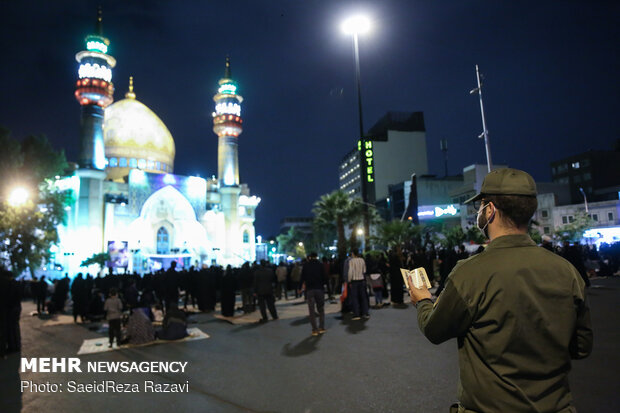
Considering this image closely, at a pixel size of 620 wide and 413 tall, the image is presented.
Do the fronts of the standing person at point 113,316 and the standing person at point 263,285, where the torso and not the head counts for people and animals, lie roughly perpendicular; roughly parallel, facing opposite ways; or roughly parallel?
roughly parallel

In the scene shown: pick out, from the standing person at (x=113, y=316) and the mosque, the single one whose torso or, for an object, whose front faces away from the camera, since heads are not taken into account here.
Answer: the standing person

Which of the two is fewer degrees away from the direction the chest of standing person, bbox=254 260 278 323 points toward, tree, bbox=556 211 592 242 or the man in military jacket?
the tree

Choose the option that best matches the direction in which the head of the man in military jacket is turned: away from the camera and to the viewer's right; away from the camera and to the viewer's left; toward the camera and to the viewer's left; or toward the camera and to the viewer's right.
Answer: away from the camera and to the viewer's left

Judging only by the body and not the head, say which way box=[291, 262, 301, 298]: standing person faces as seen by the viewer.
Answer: away from the camera

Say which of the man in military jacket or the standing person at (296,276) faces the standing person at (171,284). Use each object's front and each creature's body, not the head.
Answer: the man in military jacket

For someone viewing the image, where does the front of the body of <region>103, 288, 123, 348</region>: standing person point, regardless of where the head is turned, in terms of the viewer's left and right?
facing away from the viewer

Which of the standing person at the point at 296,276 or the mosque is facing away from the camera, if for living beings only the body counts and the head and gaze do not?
the standing person

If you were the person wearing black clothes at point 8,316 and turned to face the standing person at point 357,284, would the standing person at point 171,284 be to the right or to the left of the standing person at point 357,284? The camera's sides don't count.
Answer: left

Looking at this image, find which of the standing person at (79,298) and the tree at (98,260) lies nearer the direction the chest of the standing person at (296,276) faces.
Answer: the tree

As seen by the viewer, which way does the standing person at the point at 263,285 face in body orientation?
away from the camera

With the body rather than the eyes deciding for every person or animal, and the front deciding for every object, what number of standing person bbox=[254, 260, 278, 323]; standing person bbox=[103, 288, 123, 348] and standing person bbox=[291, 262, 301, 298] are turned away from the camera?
3

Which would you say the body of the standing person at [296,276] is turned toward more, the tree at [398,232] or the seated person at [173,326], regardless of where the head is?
the tree

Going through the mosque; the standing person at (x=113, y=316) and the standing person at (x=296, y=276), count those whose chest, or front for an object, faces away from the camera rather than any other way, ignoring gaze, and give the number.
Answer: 2

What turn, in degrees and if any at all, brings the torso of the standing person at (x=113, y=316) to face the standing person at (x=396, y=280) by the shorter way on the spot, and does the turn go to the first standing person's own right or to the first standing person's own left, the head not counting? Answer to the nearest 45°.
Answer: approximately 90° to the first standing person's own right
